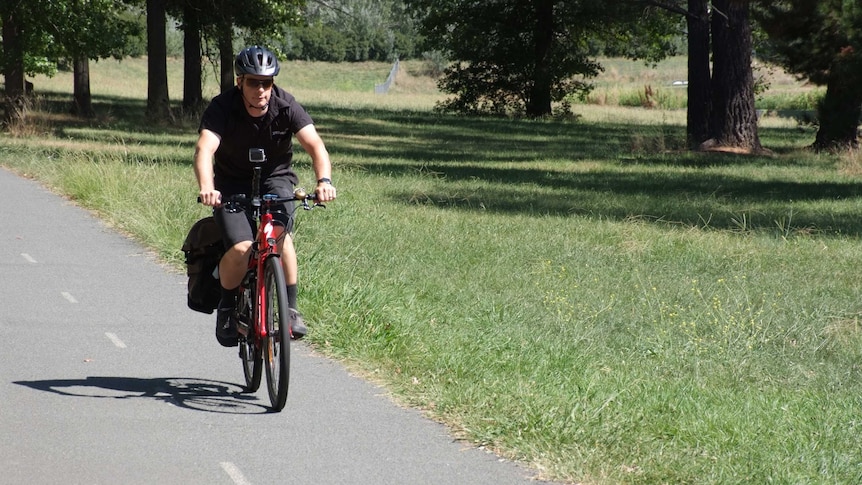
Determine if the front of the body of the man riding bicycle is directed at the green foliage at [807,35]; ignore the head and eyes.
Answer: no

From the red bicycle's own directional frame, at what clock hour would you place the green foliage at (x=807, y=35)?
The green foliage is roughly at 7 o'clock from the red bicycle.

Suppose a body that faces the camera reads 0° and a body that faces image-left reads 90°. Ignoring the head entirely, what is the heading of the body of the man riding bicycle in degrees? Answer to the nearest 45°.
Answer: approximately 0°

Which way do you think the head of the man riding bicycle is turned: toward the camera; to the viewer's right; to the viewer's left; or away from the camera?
toward the camera

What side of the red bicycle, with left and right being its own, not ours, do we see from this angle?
front
